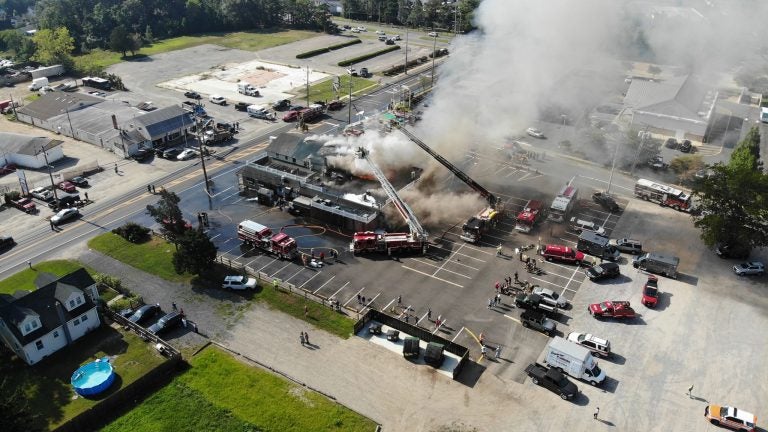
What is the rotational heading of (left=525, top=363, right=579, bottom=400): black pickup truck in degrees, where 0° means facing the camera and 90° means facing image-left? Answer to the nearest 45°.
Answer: approximately 315°

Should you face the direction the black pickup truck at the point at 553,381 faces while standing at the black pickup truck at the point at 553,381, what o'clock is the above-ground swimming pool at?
The above-ground swimming pool is roughly at 4 o'clock from the black pickup truck.

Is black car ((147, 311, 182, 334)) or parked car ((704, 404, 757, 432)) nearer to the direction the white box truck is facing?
the parked car

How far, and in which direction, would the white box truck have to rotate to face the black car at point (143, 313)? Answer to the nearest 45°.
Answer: approximately 135° to its right

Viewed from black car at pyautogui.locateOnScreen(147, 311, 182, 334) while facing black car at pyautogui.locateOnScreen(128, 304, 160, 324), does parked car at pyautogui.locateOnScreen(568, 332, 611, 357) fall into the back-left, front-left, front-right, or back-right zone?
back-right

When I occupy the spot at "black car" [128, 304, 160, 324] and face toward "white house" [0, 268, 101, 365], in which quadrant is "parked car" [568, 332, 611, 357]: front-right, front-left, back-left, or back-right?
back-left

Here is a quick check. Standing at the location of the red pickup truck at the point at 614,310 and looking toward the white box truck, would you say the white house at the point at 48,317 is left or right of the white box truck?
right

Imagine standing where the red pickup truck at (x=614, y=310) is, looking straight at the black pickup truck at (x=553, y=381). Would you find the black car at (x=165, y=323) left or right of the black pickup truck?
right
